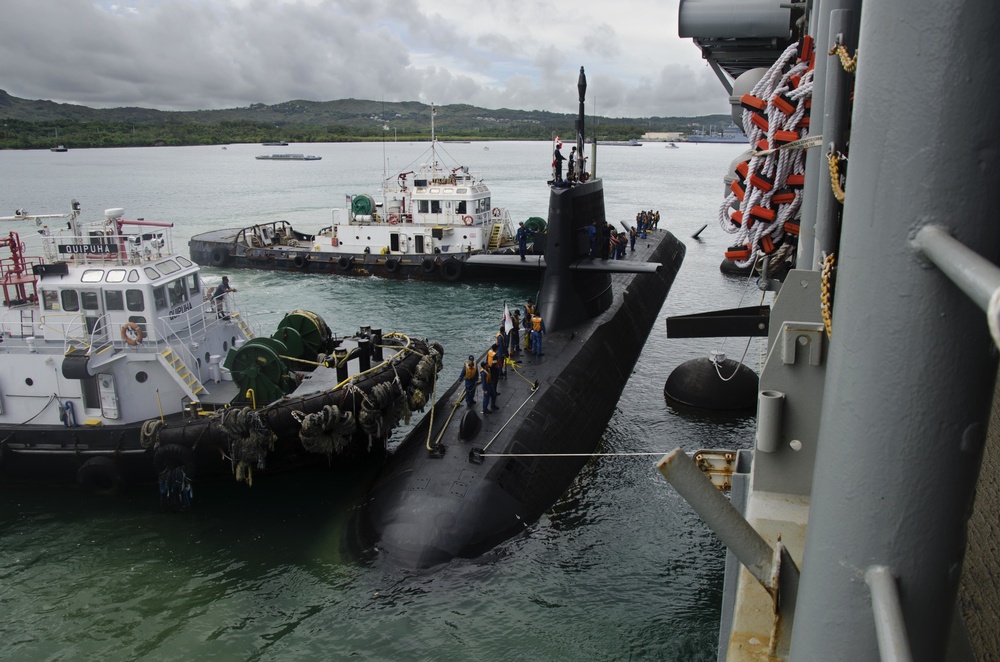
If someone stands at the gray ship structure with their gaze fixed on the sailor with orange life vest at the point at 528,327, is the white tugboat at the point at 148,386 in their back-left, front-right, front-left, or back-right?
front-left

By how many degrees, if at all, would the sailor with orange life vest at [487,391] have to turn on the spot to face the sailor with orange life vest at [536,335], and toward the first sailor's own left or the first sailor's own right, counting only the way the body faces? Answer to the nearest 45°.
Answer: approximately 90° to the first sailor's own left

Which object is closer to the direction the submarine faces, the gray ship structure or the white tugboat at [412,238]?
the gray ship structure

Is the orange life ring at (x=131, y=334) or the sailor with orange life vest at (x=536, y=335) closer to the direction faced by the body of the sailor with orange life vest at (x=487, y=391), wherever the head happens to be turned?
the sailor with orange life vest

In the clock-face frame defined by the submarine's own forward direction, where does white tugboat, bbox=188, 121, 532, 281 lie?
The white tugboat is roughly at 4 o'clock from the submarine.

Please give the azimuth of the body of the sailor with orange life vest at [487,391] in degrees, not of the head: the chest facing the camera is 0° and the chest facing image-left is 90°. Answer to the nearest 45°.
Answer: approximately 270°

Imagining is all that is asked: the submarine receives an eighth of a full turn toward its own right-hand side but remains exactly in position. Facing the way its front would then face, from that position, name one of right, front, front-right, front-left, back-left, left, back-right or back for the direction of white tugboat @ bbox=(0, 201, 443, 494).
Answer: front

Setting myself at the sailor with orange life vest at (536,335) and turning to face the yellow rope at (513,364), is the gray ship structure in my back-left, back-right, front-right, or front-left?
front-left

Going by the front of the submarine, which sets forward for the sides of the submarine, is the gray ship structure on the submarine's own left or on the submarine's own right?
on the submarine's own left

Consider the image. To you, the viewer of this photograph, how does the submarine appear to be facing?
facing the viewer and to the left of the viewer
